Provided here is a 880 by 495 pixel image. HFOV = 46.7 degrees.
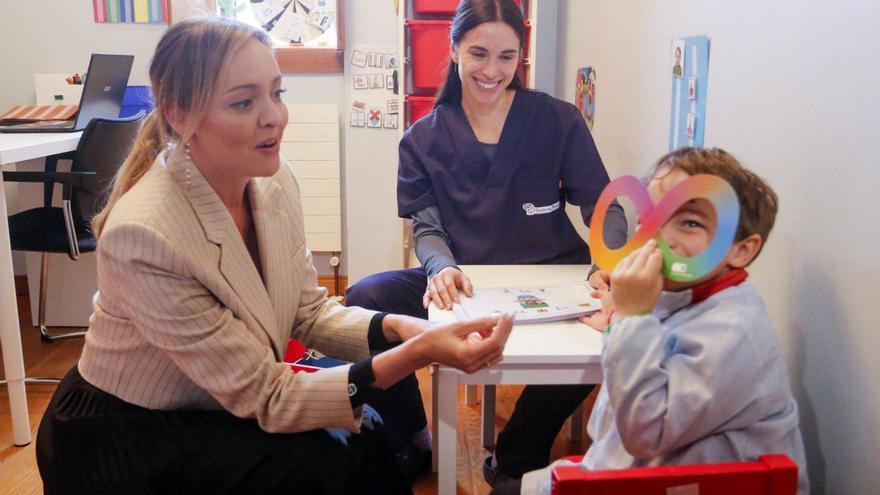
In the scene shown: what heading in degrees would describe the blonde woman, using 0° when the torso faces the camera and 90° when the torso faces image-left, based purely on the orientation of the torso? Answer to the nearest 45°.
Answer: approximately 315°

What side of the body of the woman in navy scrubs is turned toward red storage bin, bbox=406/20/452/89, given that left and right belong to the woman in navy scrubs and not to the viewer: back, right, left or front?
back

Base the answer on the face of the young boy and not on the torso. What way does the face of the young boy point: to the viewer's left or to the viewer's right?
to the viewer's left

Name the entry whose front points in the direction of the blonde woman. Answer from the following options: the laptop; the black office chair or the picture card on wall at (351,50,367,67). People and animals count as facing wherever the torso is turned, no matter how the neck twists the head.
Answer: the picture card on wall

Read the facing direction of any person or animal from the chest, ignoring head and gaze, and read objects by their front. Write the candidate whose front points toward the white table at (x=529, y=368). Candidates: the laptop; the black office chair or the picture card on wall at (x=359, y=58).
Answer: the picture card on wall

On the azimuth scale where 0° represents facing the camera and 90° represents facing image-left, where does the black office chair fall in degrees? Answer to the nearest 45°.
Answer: approximately 90°

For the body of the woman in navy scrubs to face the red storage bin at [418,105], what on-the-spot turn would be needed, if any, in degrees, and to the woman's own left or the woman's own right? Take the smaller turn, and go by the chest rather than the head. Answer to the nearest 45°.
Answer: approximately 180°
